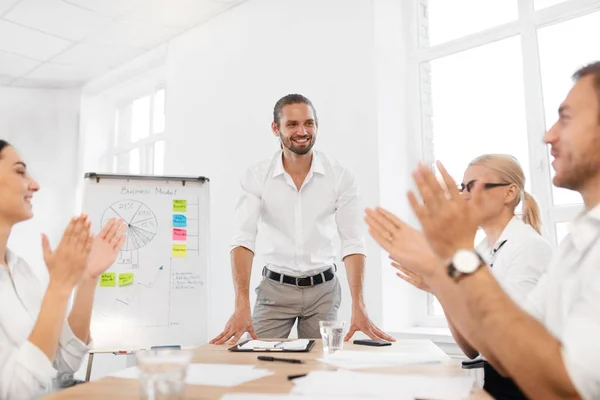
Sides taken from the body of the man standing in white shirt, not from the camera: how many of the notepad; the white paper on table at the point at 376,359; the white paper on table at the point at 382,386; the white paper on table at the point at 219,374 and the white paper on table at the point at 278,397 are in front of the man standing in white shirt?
5

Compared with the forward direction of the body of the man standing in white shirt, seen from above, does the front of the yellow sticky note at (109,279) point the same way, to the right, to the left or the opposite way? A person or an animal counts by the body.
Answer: the same way

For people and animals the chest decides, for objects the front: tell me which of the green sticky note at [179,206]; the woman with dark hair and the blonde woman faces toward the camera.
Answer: the green sticky note

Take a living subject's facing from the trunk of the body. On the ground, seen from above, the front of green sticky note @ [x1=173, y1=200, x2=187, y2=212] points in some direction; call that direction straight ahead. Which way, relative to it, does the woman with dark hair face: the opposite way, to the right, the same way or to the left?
to the left

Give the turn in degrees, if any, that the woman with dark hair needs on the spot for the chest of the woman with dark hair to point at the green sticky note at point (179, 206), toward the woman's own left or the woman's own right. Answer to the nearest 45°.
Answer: approximately 45° to the woman's own left

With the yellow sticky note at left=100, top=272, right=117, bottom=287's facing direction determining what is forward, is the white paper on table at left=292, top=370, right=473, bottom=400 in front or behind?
in front

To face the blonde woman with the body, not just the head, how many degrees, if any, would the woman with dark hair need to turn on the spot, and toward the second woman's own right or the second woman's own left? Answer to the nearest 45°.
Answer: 0° — they already face them

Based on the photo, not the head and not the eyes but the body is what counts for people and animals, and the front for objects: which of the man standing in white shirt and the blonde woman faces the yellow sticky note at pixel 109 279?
the blonde woman

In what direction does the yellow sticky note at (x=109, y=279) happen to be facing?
toward the camera

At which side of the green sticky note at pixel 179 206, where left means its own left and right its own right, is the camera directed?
front

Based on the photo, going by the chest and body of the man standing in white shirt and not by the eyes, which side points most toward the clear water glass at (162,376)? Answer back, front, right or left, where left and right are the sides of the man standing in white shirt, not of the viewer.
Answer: front

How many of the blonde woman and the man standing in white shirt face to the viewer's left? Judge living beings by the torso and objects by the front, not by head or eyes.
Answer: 1

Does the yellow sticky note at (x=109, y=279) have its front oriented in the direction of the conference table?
yes

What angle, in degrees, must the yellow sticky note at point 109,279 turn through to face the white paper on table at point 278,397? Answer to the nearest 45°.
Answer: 0° — it already faces it

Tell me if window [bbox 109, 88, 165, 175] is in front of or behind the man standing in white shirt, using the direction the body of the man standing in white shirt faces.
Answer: behind

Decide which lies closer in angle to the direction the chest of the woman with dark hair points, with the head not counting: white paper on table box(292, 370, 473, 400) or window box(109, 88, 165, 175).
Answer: the white paper on table

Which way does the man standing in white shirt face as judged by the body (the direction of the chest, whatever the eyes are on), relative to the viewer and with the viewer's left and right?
facing the viewer

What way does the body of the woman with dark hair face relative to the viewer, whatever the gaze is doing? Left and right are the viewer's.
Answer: facing to the right of the viewer

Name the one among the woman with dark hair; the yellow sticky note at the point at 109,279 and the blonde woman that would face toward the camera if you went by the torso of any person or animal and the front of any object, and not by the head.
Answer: the yellow sticky note

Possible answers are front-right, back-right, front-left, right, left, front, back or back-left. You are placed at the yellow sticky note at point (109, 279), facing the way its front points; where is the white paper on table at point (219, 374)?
front

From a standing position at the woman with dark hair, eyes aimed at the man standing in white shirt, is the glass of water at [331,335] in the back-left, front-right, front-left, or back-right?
front-right

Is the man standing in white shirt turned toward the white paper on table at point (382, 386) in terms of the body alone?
yes

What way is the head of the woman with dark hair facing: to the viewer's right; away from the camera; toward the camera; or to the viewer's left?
to the viewer's right
